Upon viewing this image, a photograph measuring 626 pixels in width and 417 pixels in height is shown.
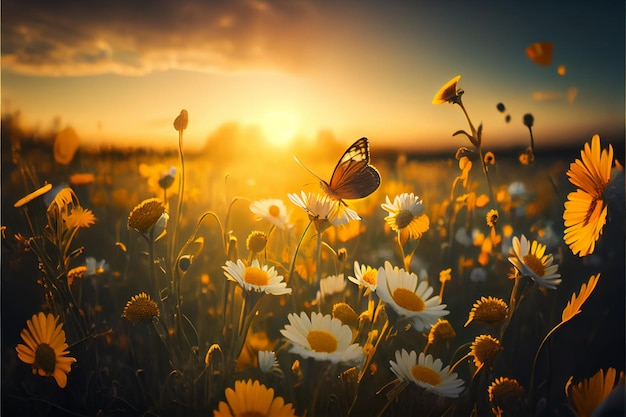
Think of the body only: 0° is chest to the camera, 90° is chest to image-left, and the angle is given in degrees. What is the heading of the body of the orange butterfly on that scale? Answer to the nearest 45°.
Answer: approximately 90°
